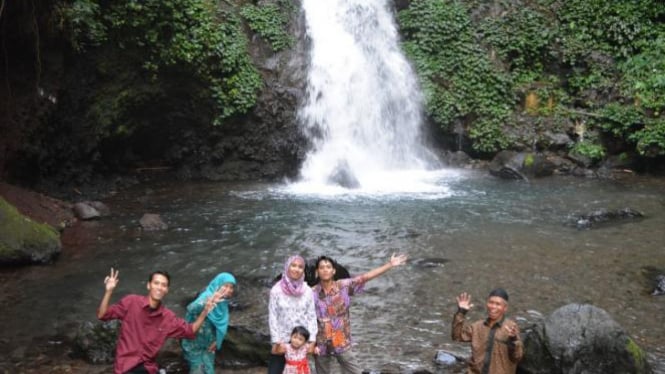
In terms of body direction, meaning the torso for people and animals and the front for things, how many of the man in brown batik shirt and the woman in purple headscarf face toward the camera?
2

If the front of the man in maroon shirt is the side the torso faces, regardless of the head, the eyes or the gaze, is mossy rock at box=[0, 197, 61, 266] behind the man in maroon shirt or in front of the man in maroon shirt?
behind

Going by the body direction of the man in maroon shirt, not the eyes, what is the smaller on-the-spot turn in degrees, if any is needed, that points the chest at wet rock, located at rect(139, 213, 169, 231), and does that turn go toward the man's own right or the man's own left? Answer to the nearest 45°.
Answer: approximately 180°

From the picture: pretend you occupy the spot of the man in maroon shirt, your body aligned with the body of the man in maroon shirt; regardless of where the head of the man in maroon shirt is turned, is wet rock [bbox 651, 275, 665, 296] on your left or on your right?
on your left

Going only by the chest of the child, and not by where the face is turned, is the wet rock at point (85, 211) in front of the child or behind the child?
behind

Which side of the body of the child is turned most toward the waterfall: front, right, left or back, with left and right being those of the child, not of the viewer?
back

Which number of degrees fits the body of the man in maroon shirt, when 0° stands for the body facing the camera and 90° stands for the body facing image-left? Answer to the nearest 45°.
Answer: approximately 0°
